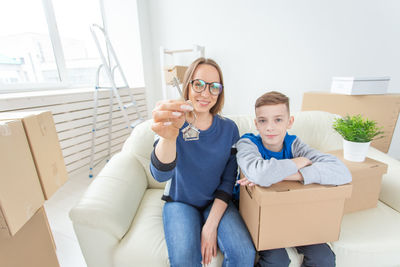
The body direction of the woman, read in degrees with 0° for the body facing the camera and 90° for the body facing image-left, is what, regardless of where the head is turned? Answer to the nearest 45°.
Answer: approximately 0°

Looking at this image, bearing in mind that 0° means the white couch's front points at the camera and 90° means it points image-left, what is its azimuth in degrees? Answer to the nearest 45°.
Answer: approximately 0°

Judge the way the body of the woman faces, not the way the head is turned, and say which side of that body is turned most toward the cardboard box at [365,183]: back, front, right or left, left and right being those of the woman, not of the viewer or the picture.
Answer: left

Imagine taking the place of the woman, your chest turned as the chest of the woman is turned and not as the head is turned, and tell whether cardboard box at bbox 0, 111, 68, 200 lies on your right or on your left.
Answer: on your right

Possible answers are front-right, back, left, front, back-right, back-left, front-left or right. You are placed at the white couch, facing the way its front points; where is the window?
back-right

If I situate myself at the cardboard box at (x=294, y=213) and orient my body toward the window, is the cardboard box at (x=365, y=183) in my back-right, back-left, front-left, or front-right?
back-right

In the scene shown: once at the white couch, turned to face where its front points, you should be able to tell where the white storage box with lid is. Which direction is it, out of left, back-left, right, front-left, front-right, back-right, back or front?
back-left

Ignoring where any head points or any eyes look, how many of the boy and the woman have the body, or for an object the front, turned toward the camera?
2

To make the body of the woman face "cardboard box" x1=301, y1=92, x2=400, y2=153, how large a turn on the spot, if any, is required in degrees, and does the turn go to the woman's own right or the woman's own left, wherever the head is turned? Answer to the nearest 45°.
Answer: approximately 135° to the woman's own left
